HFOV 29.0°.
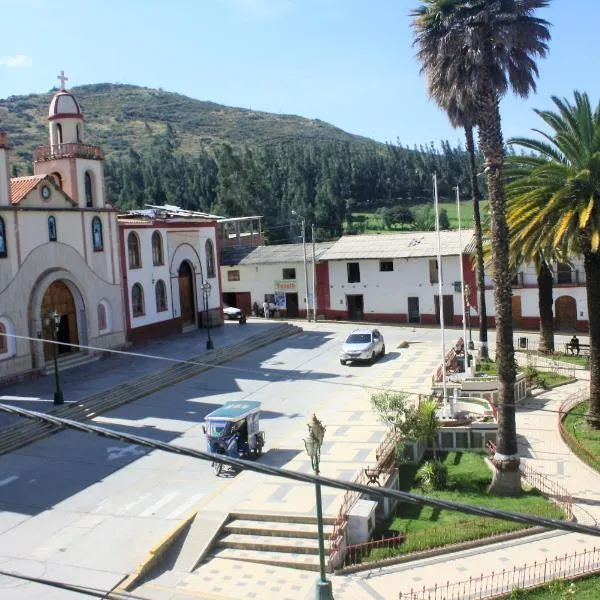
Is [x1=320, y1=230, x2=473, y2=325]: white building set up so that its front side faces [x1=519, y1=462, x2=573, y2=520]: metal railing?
yes

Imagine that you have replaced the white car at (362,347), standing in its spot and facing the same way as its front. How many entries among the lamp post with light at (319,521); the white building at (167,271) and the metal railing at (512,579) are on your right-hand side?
1

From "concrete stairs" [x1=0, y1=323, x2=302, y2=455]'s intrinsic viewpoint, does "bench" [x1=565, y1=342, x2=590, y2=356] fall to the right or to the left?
on its left

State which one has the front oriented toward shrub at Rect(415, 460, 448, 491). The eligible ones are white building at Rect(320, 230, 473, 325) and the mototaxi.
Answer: the white building

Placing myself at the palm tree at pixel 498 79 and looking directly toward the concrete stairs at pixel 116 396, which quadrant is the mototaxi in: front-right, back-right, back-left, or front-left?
front-left

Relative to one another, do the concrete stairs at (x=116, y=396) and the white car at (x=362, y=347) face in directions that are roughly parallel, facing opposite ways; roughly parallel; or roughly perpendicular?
roughly perpendicular

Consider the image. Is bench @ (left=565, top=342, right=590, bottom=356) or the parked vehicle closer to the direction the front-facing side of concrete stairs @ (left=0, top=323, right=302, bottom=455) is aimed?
the bench

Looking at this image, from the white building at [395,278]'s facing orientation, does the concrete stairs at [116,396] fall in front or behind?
in front

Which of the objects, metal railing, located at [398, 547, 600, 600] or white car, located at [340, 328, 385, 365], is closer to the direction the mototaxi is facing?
the metal railing

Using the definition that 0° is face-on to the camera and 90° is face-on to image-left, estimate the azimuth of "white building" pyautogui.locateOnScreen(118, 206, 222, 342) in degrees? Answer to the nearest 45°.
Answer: approximately 315°

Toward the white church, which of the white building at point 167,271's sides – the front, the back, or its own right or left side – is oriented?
right

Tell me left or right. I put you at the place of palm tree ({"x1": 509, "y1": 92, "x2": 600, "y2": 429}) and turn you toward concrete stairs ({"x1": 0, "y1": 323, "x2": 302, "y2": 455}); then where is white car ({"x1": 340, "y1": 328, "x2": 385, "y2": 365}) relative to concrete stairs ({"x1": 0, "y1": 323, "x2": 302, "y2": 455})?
right

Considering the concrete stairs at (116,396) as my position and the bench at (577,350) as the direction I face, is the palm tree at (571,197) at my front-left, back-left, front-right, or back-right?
front-right

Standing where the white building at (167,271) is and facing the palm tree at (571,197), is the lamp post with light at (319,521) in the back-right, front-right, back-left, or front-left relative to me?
front-right

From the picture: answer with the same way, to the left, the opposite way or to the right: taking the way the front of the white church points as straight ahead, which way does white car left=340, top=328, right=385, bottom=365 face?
to the right

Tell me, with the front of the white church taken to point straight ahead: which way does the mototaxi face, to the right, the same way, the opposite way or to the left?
to the right

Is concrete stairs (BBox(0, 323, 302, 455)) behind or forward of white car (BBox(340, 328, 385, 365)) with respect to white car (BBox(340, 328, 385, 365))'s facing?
forward

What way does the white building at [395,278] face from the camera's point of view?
toward the camera
